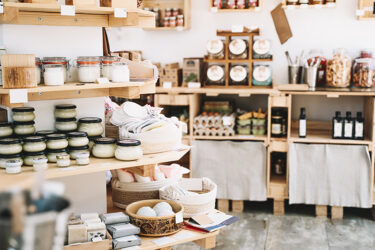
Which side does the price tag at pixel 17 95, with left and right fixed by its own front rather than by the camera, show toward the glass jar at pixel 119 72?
left

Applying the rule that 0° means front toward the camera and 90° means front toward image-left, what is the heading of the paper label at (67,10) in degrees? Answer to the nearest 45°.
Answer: approximately 0°

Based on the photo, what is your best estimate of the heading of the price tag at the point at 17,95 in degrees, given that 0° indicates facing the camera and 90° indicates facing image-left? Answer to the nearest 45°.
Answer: approximately 0°
